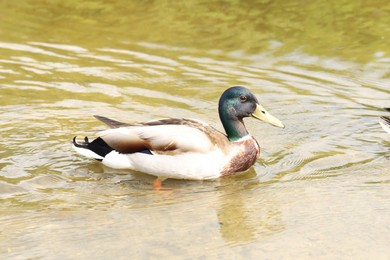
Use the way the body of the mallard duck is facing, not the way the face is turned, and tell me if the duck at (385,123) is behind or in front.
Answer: in front

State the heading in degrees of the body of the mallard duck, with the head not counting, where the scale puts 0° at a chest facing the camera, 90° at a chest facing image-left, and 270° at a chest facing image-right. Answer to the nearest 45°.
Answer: approximately 270°
